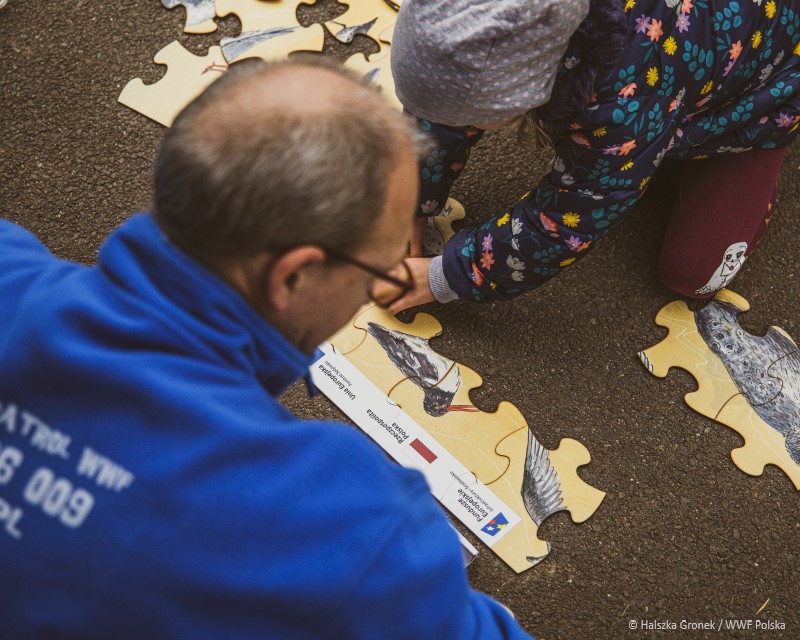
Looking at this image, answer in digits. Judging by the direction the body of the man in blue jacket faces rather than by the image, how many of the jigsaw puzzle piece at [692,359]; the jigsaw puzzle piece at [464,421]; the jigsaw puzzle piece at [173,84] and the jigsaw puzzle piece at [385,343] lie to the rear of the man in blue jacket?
0

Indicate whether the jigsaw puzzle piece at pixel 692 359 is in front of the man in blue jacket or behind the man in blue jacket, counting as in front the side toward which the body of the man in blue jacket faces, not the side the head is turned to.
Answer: in front

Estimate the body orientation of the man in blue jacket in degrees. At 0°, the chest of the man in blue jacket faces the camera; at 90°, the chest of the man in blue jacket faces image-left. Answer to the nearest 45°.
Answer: approximately 225°

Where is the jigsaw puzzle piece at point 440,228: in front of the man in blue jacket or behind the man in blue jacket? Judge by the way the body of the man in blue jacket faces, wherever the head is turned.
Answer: in front

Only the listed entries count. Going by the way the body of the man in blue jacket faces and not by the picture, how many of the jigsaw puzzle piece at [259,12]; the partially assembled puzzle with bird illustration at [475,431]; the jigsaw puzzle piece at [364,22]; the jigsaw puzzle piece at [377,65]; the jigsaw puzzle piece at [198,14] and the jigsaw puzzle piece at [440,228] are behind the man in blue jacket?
0

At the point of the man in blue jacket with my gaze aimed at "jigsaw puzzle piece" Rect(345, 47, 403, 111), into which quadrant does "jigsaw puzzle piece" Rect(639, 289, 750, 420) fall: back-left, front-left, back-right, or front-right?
front-right

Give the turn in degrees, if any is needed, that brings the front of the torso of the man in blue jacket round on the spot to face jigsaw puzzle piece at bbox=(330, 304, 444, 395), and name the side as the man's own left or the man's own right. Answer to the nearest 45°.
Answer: approximately 45° to the man's own left

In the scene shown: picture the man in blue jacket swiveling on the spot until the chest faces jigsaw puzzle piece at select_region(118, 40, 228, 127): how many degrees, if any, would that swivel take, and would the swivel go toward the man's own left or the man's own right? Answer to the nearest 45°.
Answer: approximately 45° to the man's own left

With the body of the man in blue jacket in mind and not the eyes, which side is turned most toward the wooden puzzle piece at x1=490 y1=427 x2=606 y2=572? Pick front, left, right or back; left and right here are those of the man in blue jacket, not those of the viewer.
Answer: front
